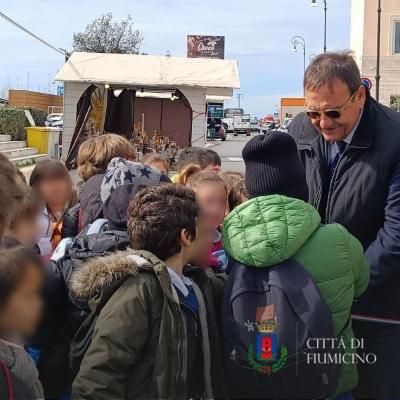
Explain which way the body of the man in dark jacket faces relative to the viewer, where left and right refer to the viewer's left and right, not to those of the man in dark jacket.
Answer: facing the viewer and to the left of the viewer

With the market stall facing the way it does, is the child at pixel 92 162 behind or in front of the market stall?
in front

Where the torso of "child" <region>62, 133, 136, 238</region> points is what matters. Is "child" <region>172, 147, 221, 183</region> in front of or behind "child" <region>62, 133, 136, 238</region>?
in front

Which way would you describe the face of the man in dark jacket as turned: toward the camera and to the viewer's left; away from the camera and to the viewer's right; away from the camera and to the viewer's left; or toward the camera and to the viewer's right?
toward the camera and to the viewer's left

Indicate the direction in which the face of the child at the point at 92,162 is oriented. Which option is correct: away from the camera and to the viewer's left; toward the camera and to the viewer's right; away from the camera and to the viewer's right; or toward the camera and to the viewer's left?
away from the camera and to the viewer's left

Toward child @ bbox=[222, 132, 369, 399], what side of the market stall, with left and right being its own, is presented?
front

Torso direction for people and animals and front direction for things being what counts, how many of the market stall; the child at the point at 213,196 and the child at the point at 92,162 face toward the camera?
2

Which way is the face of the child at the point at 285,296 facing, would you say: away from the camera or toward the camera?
away from the camera

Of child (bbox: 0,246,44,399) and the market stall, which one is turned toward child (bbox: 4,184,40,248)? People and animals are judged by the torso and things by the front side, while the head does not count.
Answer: the market stall

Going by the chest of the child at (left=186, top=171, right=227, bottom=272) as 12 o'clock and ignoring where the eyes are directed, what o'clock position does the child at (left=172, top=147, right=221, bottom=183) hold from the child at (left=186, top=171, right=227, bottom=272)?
the child at (left=172, top=147, right=221, bottom=183) is roughly at 6 o'clock from the child at (left=186, top=171, right=227, bottom=272).

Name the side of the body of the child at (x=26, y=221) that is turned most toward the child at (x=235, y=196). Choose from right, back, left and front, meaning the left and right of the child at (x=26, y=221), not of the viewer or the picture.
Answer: front

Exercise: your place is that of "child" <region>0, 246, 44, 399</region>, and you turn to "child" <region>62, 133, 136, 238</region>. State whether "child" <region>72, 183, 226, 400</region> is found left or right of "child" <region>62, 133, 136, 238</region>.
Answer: right

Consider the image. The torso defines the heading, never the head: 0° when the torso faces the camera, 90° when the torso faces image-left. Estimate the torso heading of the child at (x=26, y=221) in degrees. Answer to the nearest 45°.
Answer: approximately 315°

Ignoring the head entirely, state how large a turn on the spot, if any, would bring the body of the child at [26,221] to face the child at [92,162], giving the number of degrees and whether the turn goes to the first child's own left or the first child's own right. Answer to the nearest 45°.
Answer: approximately 135° to the first child's own left

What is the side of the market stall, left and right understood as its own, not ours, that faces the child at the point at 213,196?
front
